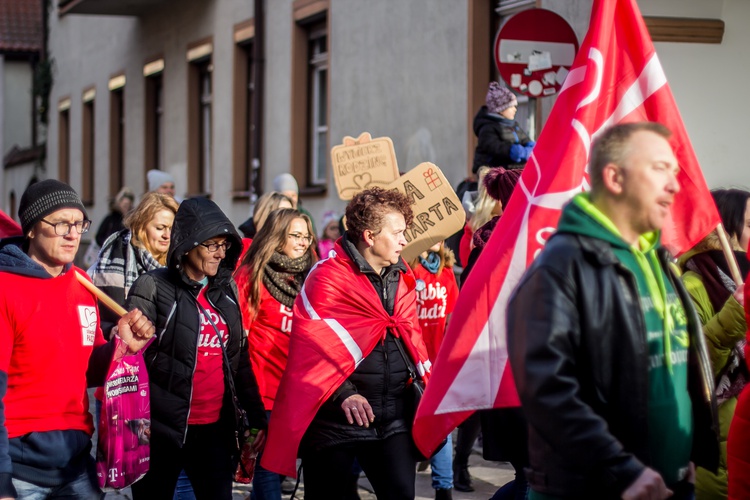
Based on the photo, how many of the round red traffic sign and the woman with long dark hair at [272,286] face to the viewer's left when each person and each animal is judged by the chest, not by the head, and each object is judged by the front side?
0

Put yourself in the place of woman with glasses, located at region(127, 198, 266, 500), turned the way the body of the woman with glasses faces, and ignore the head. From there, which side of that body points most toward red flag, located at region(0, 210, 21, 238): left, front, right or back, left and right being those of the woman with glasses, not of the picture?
right

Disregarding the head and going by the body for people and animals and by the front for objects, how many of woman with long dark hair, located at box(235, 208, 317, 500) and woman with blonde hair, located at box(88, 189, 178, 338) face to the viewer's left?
0

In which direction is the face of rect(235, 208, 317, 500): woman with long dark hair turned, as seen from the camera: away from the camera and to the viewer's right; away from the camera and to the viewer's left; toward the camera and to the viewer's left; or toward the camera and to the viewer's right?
toward the camera and to the viewer's right

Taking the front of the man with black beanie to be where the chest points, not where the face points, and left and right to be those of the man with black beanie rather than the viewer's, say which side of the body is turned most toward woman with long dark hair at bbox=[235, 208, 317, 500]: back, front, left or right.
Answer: left

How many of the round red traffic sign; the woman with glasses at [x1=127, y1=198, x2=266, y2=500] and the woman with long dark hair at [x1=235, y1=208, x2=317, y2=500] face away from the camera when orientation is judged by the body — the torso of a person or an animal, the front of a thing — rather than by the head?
0

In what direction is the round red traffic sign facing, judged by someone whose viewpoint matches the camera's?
facing the viewer

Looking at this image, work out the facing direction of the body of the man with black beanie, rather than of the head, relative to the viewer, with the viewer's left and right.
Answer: facing the viewer and to the right of the viewer

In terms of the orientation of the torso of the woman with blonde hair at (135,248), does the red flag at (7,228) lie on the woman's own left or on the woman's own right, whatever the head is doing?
on the woman's own right

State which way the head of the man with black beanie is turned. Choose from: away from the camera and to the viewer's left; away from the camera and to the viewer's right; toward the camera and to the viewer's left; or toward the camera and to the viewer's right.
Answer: toward the camera and to the viewer's right

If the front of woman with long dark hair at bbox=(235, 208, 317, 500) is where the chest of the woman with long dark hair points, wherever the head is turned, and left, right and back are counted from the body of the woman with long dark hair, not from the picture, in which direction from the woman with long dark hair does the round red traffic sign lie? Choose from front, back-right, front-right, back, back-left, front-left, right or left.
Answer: left

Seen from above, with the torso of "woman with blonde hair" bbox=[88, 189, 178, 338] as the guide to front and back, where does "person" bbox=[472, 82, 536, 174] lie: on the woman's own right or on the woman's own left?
on the woman's own left
